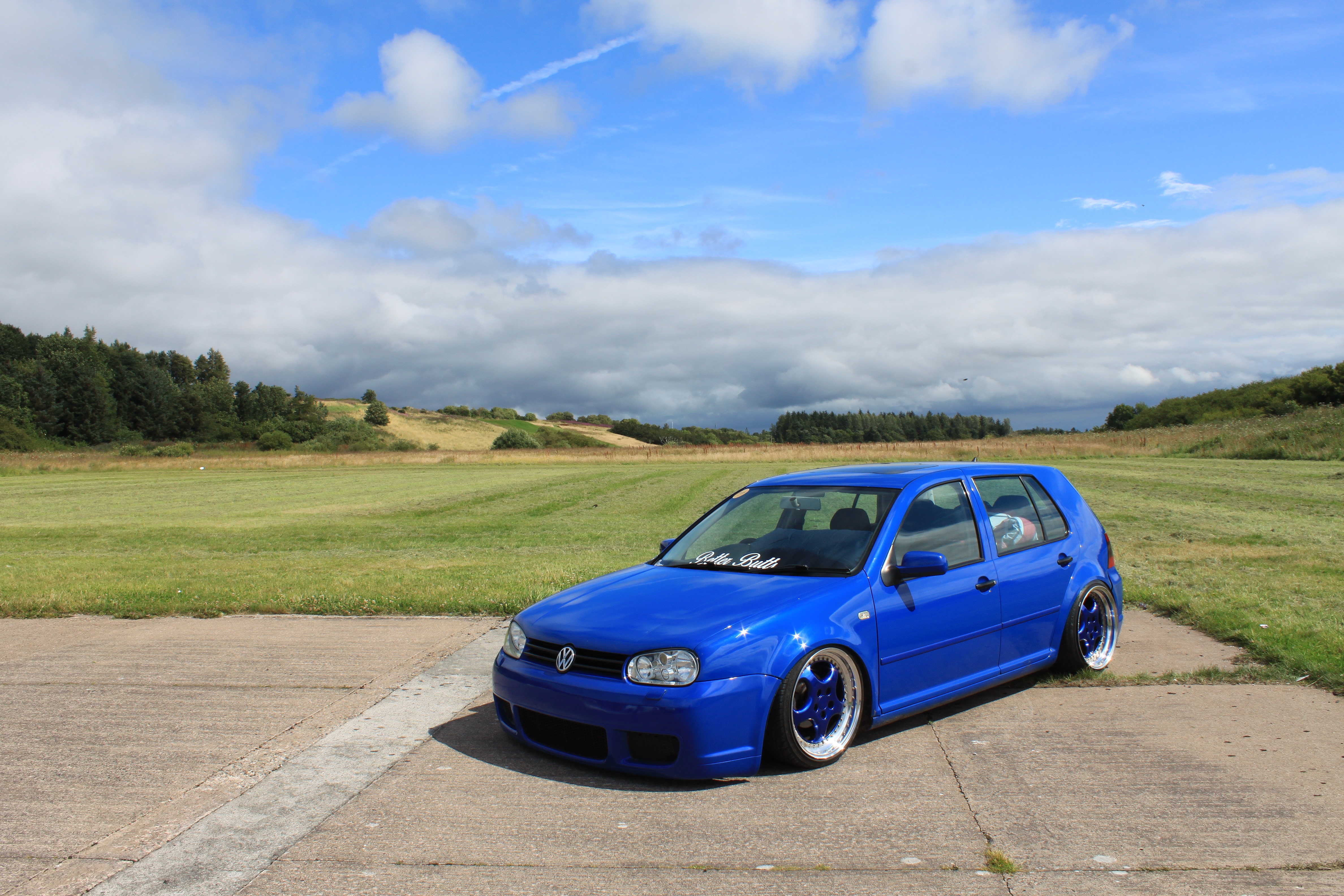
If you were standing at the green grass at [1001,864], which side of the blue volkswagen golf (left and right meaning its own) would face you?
left
